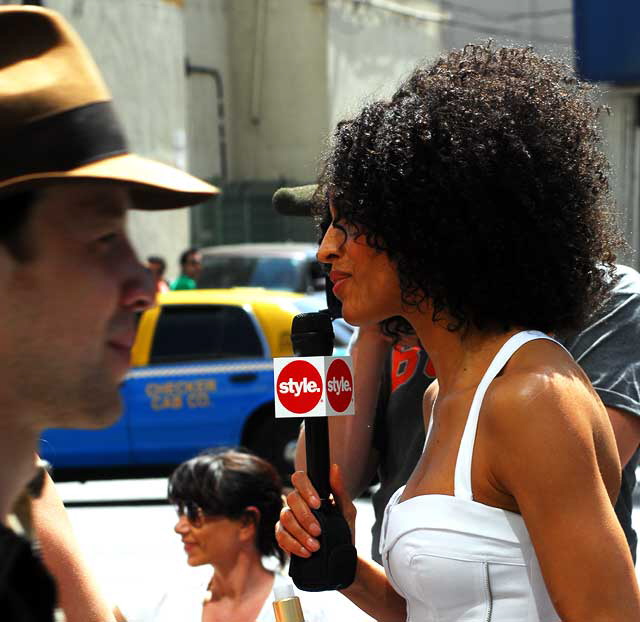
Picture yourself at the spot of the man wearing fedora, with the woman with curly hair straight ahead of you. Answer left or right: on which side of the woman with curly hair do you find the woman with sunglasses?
left

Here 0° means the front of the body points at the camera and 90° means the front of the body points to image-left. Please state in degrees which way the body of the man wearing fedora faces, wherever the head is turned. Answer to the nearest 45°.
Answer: approximately 270°

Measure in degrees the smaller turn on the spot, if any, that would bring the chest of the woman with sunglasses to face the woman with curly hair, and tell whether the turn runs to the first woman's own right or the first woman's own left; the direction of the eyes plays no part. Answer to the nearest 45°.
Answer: approximately 45° to the first woman's own left

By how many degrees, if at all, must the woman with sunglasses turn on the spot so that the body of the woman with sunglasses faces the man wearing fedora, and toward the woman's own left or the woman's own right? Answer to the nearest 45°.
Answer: approximately 45° to the woman's own left

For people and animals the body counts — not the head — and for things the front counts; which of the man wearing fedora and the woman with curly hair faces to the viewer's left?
the woman with curly hair

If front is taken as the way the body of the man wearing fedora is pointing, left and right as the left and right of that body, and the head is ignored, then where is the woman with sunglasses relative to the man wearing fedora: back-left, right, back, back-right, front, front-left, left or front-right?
left

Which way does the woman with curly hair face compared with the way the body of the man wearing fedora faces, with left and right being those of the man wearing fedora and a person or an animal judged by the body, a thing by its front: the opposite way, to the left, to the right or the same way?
the opposite way

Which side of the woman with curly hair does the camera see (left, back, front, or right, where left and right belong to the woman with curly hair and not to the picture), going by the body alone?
left

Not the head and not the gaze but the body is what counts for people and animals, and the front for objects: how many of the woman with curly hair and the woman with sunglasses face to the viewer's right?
0

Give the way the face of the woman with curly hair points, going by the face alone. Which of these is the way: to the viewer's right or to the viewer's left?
to the viewer's left

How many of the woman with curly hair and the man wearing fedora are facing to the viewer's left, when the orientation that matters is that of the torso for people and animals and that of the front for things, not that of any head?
1

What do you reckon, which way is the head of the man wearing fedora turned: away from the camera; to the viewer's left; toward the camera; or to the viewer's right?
to the viewer's right
